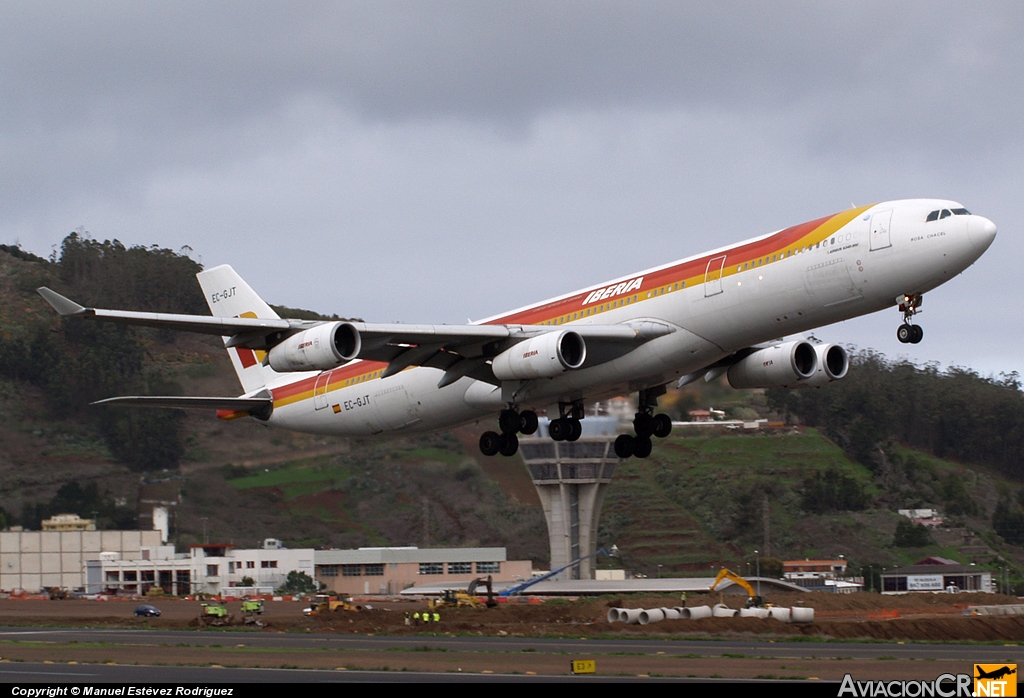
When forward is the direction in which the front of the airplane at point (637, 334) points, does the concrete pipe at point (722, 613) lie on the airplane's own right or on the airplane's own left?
on the airplane's own left

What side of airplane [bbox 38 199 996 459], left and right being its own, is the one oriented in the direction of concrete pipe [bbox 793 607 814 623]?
left

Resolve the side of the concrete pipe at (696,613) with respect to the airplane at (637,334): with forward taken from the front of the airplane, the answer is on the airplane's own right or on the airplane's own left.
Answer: on the airplane's own left

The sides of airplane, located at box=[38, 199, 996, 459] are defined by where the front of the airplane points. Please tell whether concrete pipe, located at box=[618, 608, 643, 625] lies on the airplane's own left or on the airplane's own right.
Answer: on the airplane's own left

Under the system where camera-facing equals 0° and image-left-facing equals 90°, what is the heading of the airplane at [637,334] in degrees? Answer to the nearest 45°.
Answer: approximately 315°

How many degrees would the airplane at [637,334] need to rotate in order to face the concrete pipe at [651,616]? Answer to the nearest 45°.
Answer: approximately 135° to its left
